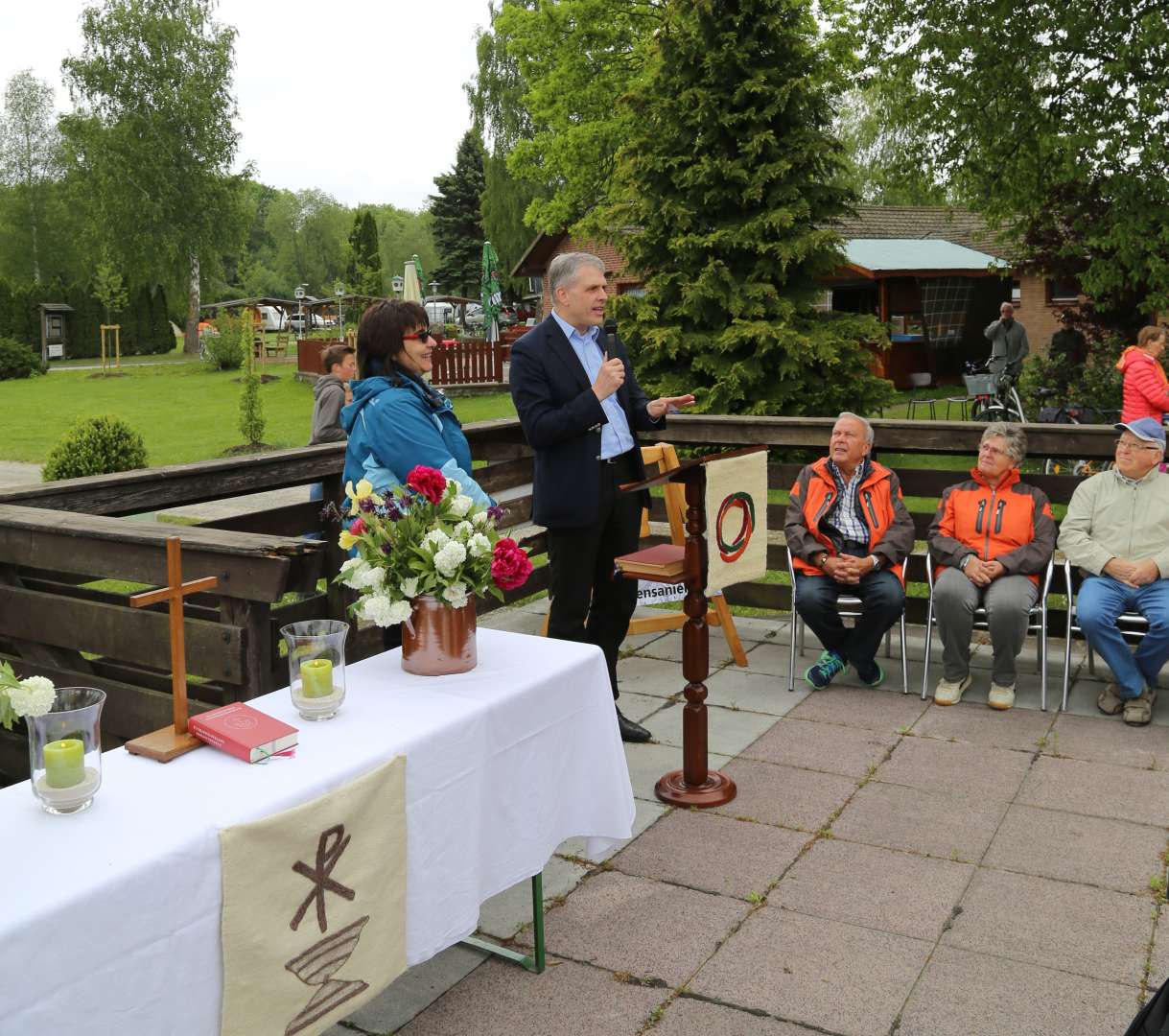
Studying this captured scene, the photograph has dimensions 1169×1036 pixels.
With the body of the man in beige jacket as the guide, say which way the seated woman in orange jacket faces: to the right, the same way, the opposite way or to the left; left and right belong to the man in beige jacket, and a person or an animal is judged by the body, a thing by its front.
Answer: the same way

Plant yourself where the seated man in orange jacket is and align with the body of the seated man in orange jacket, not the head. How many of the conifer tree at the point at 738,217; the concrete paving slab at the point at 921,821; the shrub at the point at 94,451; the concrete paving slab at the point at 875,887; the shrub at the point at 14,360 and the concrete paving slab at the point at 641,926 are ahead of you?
3

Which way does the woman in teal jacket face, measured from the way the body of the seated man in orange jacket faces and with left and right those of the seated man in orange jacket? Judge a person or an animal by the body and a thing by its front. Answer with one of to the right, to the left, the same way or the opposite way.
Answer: to the left

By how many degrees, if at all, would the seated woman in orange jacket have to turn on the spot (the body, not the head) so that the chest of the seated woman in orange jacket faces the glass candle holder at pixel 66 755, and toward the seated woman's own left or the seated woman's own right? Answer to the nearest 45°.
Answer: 0° — they already face it

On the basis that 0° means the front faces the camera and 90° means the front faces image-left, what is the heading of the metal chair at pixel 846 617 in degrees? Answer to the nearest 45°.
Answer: approximately 0°

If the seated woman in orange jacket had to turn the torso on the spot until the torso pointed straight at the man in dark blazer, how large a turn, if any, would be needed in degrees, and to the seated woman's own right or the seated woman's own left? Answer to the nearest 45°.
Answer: approximately 45° to the seated woman's own right

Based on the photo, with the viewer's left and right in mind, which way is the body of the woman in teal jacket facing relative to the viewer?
facing to the right of the viewer

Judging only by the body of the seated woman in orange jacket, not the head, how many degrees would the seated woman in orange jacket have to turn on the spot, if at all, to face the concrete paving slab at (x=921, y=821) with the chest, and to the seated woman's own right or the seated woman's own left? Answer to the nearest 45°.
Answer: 0° — they already face it

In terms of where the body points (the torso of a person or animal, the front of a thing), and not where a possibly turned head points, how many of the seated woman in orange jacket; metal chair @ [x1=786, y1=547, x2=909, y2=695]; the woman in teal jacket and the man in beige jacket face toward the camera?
3

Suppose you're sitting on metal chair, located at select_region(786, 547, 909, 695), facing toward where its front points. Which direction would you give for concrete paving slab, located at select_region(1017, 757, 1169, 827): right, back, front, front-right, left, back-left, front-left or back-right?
front-left

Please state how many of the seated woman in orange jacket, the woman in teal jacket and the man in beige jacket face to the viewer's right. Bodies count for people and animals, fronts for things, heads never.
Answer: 1

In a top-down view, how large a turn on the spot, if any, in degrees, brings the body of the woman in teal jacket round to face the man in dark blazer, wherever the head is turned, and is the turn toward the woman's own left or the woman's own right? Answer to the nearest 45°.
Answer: approximately 45° to the woman's own left

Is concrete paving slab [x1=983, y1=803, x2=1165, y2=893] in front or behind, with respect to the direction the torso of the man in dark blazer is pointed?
in front

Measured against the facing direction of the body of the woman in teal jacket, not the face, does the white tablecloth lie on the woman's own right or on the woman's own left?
on the woman's own right

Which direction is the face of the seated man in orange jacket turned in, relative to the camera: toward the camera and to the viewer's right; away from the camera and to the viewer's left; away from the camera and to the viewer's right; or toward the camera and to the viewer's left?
toward the camera and to the viewer's left

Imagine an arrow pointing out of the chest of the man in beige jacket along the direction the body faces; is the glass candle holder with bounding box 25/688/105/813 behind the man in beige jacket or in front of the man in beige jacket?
in front

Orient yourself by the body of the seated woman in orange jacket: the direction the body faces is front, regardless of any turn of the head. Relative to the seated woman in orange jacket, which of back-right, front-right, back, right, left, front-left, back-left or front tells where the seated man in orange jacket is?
right

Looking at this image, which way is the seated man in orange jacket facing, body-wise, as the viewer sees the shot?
toward the camera

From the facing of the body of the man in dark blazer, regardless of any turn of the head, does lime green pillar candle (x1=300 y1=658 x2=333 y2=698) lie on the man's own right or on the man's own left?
on the man's own right

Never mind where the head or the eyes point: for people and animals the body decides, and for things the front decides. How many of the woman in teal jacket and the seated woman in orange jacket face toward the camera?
1

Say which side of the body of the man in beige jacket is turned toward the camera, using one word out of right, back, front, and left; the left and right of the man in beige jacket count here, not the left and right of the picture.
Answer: front
